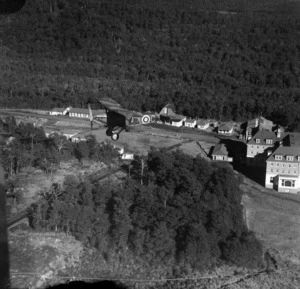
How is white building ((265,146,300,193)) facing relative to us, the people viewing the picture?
facing the viewer

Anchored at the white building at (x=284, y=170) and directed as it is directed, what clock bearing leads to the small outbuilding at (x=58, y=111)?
The small outbuilding is roughly at 4 o'clock from the white building.

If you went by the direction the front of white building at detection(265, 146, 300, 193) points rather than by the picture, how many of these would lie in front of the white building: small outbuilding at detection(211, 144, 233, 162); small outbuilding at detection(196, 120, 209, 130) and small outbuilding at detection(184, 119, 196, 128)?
0

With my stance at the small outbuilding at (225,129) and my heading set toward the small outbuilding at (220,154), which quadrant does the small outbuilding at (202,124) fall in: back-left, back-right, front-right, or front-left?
back-right

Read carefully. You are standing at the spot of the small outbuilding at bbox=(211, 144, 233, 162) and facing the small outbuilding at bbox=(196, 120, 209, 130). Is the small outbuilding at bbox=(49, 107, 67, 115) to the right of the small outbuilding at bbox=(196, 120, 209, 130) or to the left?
left

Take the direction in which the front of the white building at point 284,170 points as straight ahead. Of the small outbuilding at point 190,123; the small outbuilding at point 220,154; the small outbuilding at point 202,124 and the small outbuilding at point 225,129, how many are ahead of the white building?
0

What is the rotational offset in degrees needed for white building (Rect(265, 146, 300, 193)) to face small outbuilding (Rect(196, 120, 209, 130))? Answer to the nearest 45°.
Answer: approximately 135° to its right

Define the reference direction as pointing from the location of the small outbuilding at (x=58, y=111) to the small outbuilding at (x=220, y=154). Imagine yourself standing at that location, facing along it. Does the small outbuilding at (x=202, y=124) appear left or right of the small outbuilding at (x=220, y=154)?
left

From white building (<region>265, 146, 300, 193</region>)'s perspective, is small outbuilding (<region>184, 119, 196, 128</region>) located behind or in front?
behind

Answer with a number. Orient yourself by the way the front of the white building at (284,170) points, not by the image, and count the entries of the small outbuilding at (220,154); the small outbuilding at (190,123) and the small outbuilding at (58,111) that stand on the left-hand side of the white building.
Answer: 0

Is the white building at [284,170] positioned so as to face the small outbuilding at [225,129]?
no

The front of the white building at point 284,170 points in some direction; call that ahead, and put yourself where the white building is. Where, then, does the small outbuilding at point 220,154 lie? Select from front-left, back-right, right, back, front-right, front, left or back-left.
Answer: back-right
